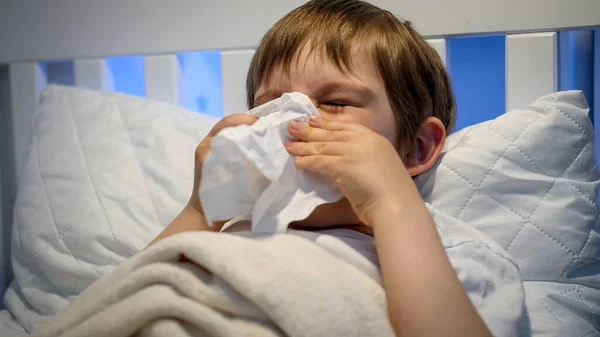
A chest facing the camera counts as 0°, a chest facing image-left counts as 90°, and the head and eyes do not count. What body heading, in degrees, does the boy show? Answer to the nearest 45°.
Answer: approximately 45°
